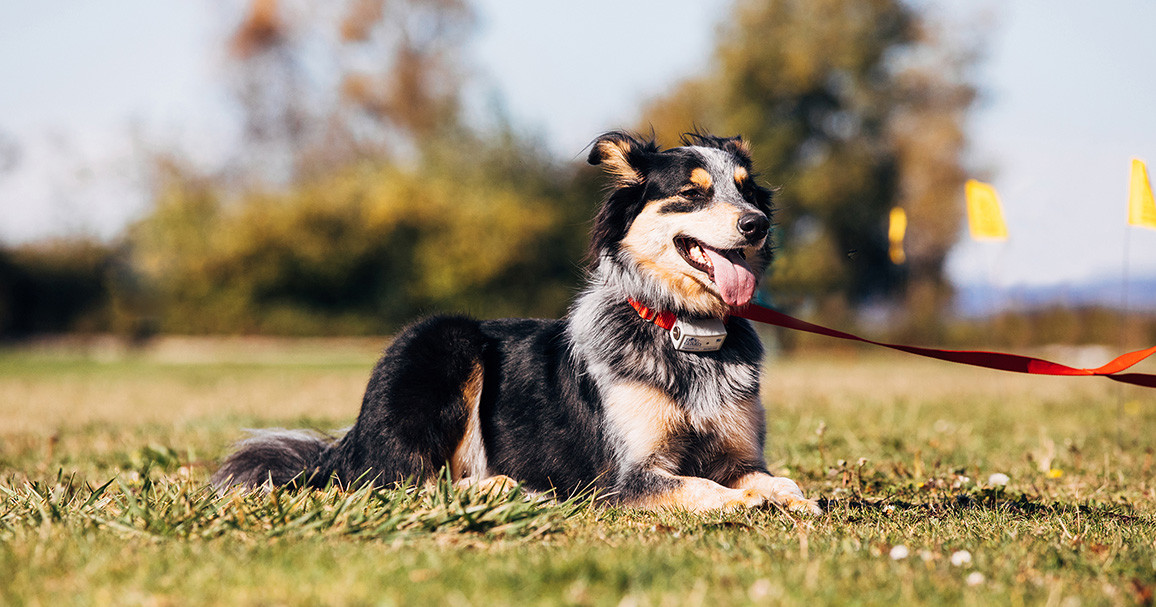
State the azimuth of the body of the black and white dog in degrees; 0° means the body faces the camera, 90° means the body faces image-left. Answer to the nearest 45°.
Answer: approximately 315°

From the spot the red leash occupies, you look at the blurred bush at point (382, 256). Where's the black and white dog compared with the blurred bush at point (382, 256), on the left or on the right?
left

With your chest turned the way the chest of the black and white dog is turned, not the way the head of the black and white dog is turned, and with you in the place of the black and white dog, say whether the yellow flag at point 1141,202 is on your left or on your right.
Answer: on your left

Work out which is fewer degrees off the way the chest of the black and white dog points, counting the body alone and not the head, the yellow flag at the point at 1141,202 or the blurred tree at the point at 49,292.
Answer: the yellow flag

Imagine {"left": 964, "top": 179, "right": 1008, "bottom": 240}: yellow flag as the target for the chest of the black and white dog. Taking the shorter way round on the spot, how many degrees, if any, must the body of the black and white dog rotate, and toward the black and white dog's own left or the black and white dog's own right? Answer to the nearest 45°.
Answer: approximately 90° to the black and white dog's own left

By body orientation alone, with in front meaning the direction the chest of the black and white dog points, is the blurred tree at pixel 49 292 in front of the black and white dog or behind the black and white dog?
behind

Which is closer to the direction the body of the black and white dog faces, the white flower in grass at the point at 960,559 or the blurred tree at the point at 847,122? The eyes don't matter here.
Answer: the white flower in grass

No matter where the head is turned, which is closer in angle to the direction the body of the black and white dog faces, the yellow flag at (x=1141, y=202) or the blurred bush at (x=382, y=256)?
the yellow flag
